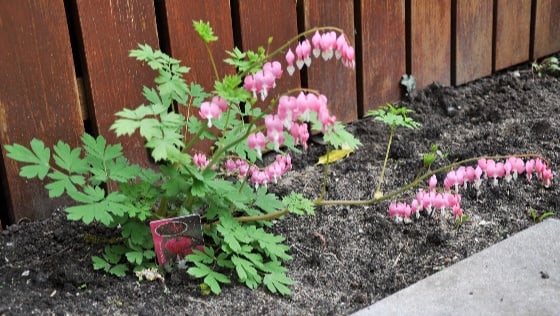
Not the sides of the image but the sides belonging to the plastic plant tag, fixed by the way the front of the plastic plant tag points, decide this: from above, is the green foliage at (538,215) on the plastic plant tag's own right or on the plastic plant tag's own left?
on the plastic plant tag's own left

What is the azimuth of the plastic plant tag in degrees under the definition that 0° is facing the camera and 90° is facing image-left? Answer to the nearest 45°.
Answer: approximately 0°

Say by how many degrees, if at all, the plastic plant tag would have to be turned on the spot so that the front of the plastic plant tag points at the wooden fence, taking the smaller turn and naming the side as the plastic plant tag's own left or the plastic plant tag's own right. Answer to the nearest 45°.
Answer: approximately 180°
